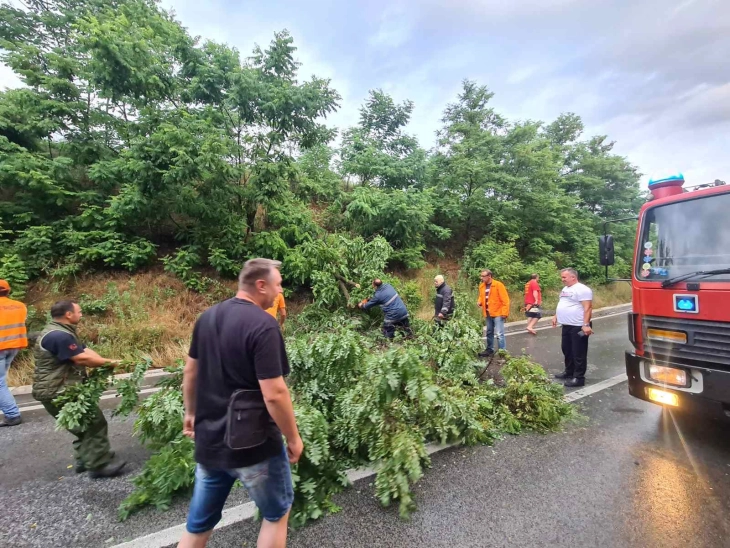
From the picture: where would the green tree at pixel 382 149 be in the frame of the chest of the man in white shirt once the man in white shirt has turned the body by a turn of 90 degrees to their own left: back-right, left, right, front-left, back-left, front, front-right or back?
back

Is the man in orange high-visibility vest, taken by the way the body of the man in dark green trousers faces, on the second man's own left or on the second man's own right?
on the second man's own left

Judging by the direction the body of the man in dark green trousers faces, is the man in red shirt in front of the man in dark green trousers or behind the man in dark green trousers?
in front

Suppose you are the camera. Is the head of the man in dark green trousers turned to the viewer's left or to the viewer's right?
to the viewer's right

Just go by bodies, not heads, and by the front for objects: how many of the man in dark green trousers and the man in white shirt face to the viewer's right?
1

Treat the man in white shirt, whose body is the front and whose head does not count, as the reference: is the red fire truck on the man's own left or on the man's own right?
on the man's own left

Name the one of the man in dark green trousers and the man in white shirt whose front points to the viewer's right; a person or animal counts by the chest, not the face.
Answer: the man in dark green trousers

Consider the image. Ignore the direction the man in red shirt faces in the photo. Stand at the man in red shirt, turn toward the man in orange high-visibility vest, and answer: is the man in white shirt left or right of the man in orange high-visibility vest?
left

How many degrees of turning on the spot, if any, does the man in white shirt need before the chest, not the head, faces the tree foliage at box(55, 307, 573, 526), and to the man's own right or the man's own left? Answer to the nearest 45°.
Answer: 0° — they already face it

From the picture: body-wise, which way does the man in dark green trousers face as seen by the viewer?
to the viewer's right
